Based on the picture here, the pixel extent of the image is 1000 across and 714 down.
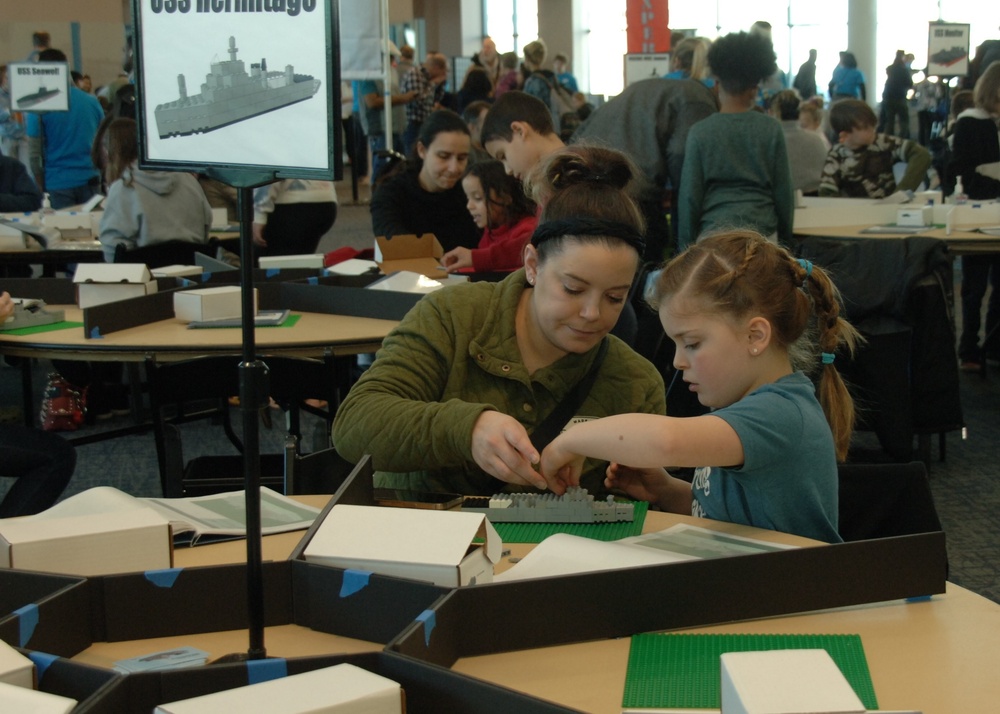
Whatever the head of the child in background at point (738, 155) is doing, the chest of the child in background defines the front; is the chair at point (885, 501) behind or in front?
behind

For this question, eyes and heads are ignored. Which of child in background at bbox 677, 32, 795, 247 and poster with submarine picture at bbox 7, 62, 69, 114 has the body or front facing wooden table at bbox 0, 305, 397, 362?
the poster with submarine picture

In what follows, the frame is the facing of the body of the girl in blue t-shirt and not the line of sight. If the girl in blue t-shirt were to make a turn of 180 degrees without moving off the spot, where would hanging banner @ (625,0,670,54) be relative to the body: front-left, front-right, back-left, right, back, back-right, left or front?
left

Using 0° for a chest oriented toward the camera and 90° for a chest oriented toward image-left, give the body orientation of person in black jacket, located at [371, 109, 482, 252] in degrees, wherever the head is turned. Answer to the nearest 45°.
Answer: approximately 315°

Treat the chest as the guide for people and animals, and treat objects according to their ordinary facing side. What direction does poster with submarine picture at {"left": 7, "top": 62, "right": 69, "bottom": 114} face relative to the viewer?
toward the camera

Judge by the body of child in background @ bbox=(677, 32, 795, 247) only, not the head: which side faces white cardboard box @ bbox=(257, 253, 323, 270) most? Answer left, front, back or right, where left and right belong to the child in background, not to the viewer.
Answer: left

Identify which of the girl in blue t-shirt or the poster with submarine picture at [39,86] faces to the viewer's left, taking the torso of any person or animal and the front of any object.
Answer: the girl in blue t-shirt

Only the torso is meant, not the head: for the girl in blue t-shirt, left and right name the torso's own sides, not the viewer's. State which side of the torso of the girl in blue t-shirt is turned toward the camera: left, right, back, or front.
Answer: left

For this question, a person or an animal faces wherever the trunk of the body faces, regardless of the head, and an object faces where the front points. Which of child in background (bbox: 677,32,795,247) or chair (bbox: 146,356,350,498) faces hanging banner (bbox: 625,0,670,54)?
the child in background

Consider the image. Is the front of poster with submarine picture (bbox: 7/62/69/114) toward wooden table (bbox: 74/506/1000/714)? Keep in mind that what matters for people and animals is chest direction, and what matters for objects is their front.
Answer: yes

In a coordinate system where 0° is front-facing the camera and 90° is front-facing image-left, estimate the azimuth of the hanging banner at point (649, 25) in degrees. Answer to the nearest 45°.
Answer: approximately 0°

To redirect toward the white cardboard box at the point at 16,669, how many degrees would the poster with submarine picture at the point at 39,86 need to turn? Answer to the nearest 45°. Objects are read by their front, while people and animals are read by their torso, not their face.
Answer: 0° — it already faces it

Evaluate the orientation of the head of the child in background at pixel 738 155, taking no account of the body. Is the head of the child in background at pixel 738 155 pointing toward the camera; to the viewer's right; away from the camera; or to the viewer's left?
away from the camera

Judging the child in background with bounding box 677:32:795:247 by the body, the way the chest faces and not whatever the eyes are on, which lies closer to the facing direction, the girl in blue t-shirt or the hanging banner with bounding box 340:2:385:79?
the hanging banner
